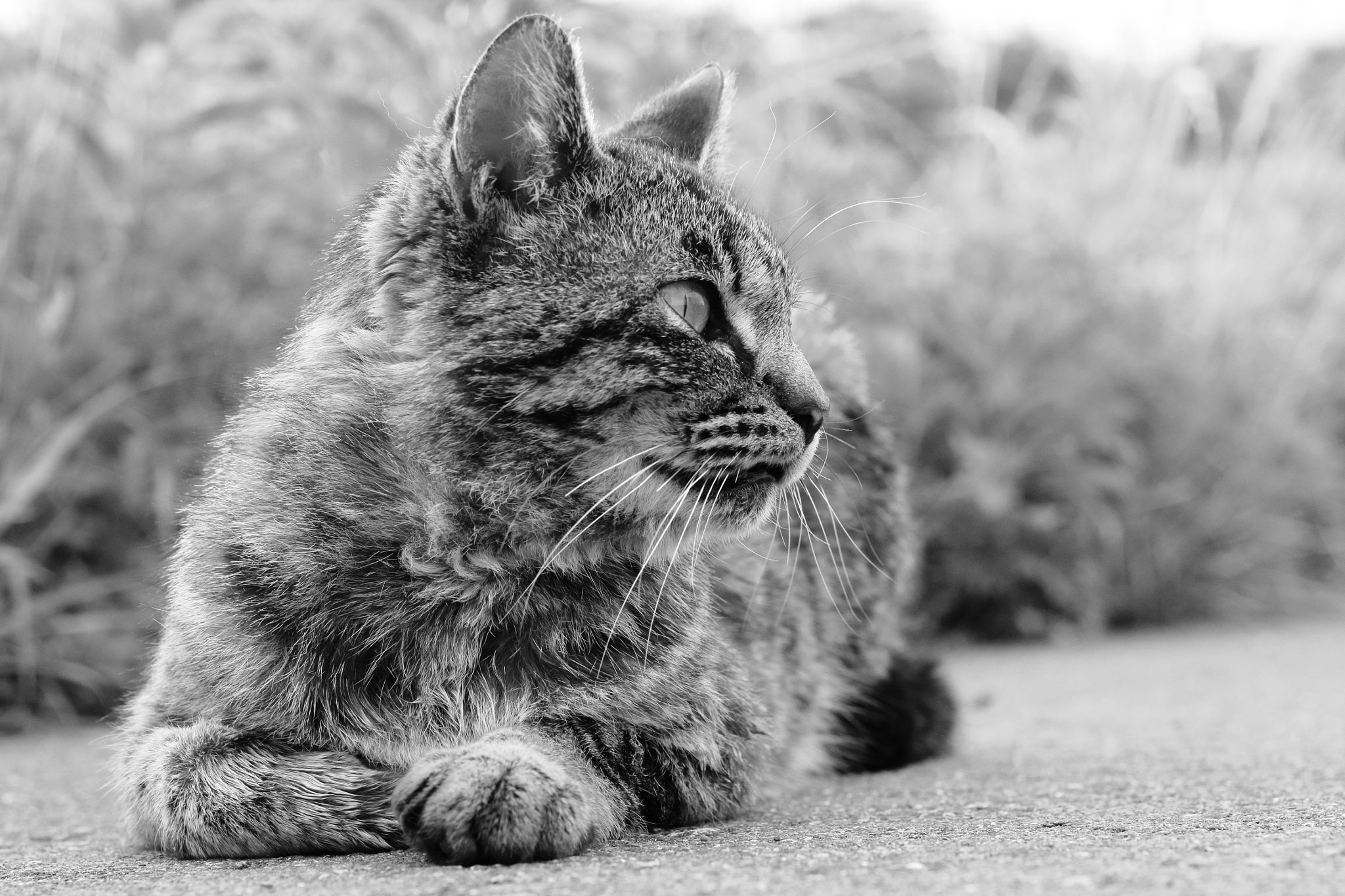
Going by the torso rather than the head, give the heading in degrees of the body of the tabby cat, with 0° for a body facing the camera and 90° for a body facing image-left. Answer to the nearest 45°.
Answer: approximately 45°
